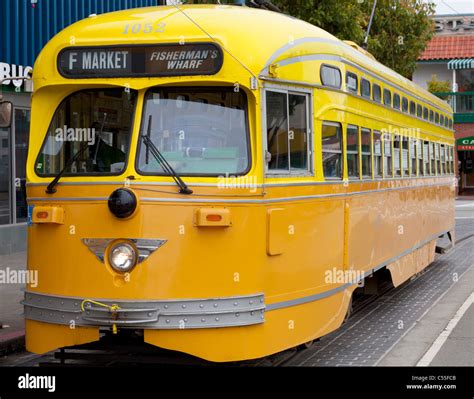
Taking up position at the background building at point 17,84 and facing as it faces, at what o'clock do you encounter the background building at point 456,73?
the background building at point 456,73 is roughly at 9 o'clock from the background building at point 17,84.

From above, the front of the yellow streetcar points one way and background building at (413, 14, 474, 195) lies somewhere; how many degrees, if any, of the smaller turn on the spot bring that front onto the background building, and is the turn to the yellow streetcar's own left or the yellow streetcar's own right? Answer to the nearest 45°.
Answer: approximately 135° to the yellow streetcar's own right

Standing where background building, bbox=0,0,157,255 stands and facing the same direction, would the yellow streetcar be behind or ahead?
ahead

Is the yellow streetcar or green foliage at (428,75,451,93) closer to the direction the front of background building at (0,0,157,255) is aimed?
the yellow streetcar

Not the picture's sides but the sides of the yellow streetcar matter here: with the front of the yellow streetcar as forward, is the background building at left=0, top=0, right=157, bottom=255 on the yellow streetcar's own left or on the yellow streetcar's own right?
on the yellow streetcar's own right

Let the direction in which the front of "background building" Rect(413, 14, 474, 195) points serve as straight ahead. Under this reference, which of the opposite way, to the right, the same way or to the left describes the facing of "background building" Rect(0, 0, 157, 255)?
to the left

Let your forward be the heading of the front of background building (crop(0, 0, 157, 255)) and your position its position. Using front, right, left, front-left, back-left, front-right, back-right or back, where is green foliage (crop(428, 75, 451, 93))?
left

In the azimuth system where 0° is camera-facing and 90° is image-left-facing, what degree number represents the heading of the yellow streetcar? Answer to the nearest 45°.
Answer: approximately 45°

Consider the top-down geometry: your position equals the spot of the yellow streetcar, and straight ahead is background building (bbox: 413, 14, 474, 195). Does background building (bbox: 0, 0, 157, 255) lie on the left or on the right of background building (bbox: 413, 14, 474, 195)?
left

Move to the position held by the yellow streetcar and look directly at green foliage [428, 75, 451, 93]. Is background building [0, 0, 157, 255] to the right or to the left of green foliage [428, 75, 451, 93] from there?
left
